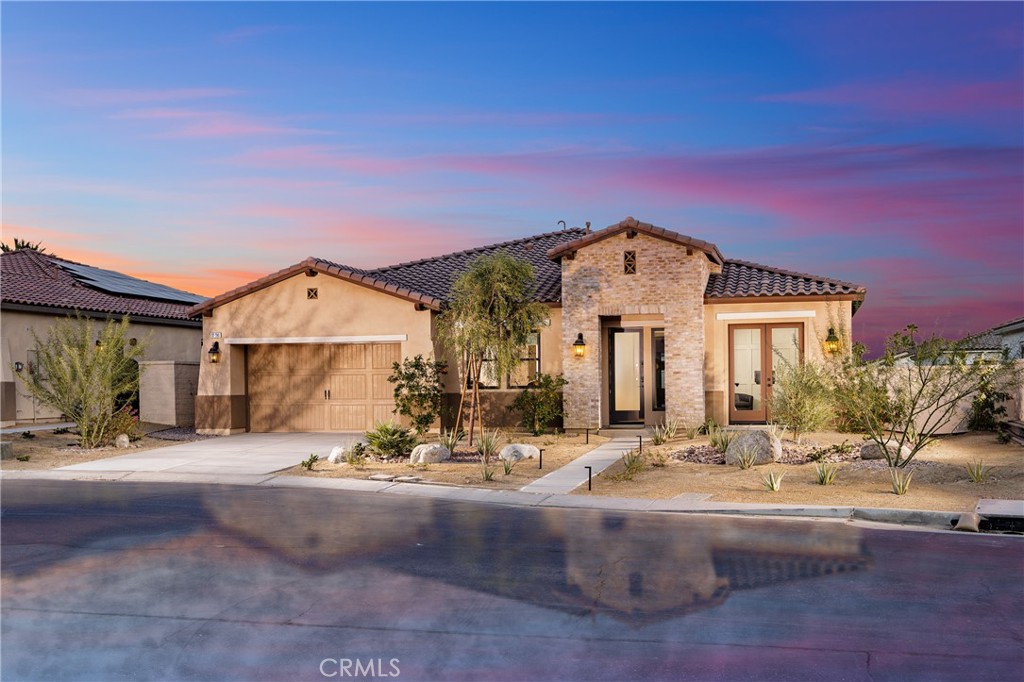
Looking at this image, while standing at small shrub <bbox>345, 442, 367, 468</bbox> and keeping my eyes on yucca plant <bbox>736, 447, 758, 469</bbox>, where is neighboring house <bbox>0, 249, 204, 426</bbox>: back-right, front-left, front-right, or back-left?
back-left

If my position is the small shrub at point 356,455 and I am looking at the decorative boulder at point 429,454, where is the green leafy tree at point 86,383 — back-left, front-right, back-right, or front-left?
back-left

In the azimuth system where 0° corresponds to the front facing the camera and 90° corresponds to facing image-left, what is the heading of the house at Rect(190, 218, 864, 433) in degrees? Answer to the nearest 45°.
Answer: approximately 0°

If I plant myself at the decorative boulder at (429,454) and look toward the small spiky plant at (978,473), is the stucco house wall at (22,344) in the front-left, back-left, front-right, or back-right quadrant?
back-left

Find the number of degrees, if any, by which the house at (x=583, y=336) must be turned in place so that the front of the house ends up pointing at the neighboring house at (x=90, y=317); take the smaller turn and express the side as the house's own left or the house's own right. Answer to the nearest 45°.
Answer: approximately 90° to the house's own right

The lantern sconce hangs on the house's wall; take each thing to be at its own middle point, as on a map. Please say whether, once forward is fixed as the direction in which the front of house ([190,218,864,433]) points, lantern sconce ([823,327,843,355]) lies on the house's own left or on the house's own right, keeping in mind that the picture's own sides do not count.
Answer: on the house's own left
